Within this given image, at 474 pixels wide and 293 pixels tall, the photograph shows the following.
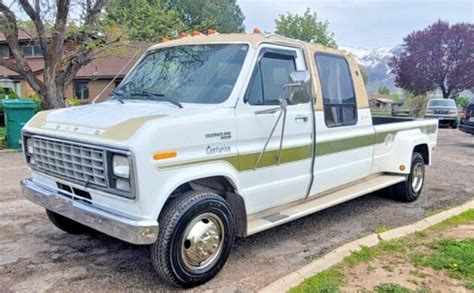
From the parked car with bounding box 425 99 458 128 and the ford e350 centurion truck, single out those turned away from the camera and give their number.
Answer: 0

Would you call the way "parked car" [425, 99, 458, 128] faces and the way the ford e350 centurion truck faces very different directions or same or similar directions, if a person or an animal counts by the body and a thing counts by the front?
same or similar directions

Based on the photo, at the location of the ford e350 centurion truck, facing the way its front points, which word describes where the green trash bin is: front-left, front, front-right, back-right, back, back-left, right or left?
right

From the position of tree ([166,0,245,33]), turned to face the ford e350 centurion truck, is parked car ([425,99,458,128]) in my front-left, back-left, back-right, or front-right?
front-left

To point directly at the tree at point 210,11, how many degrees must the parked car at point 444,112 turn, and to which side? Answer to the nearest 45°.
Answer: approximately 135° to its right

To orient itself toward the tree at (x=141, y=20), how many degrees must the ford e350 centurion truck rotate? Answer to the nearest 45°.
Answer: approximately 135° to its right

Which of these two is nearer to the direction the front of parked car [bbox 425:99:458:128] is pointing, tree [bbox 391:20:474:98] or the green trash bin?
the green trash bin

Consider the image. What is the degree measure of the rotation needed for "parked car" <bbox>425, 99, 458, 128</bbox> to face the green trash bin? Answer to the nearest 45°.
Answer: approximately 45° to its right

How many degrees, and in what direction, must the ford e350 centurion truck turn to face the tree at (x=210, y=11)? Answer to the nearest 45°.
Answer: approximately 135° to its right

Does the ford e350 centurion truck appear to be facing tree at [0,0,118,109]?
no

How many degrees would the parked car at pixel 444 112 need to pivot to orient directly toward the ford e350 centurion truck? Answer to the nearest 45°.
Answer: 0° — it already faces it

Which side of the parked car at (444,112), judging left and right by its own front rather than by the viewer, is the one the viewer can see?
front
